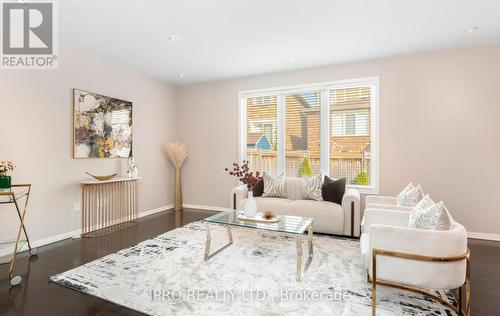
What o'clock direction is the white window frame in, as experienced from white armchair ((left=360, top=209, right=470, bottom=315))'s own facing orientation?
The white window frame is roughly at 2 o'clock from the white armchair.

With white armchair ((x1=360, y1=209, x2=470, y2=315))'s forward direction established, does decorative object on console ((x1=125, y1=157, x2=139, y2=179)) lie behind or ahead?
ahead

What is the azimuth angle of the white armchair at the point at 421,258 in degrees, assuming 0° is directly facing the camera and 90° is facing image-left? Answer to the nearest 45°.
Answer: approximately 90°

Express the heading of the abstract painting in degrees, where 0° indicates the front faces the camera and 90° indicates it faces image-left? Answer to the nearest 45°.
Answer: approximately 315°

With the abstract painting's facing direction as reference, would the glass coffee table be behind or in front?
in front

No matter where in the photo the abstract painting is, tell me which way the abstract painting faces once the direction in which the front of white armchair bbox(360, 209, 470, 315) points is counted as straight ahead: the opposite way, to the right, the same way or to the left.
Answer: the opposite way

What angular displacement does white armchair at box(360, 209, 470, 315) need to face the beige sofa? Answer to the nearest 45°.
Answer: approximately 45° to its right

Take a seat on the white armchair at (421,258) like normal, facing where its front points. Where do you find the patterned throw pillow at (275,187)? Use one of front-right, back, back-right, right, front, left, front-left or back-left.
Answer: front-right

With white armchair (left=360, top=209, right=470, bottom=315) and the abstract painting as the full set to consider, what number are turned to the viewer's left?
1

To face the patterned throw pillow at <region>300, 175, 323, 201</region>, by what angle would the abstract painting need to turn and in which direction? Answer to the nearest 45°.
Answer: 0° — it already faces it

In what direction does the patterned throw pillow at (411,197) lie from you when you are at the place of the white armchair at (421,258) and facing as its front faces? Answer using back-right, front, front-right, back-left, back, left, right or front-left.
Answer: right

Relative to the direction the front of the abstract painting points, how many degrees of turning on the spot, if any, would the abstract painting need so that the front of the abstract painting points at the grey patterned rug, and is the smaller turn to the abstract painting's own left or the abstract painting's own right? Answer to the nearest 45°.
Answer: approximately 45° to the abstract painting's own right
